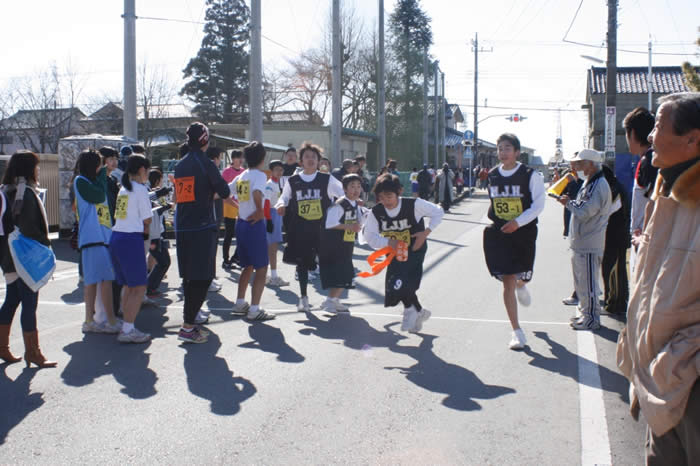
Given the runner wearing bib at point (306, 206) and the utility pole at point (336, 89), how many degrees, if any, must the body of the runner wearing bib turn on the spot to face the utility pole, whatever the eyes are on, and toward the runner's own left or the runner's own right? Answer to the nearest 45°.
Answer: approximately 180°

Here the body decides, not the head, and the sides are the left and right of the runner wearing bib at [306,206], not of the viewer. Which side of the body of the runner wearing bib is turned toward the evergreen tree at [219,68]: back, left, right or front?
back

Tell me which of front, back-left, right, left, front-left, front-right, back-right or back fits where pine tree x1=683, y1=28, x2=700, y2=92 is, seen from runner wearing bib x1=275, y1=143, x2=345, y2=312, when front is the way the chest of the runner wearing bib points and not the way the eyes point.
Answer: back-left

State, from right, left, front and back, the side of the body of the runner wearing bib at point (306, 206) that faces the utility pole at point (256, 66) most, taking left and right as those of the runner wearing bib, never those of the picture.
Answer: back

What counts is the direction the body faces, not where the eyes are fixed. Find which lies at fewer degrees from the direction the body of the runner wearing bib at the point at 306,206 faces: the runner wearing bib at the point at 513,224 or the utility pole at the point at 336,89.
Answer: the runner wearing bib

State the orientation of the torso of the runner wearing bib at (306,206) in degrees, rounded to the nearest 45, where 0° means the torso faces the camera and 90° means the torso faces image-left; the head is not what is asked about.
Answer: approximately 0°

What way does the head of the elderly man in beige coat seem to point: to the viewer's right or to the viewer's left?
to the viewer's left

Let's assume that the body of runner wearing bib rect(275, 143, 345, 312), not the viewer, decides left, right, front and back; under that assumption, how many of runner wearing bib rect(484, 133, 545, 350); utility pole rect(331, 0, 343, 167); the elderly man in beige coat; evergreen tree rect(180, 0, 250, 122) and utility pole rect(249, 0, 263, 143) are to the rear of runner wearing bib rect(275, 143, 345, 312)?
3
